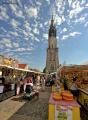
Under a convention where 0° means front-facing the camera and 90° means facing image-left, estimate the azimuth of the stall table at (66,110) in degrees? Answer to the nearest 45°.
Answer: approximately 0°
